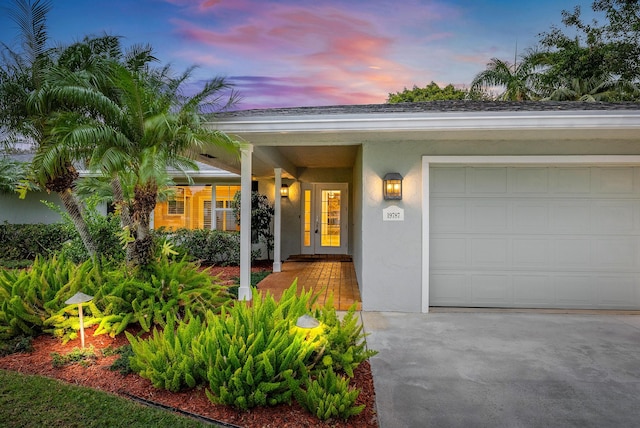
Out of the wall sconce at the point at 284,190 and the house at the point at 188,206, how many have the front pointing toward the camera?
2

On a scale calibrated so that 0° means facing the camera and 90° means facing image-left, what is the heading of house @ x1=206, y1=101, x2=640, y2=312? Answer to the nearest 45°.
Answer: approximately 0°

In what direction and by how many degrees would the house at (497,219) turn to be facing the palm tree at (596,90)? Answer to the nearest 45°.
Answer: approximately 135° to its left

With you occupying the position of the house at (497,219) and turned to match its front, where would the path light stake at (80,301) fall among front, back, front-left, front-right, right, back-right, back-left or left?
front-right

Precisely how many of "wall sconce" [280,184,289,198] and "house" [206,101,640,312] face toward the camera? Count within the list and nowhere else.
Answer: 2

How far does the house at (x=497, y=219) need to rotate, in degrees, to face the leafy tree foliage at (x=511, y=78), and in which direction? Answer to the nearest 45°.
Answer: approximately 180°

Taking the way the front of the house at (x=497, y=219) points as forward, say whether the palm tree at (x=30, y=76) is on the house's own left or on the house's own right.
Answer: on the house's own right

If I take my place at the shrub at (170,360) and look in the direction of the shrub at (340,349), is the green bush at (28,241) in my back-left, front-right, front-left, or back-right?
back-left

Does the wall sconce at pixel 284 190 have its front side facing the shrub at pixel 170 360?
yes
